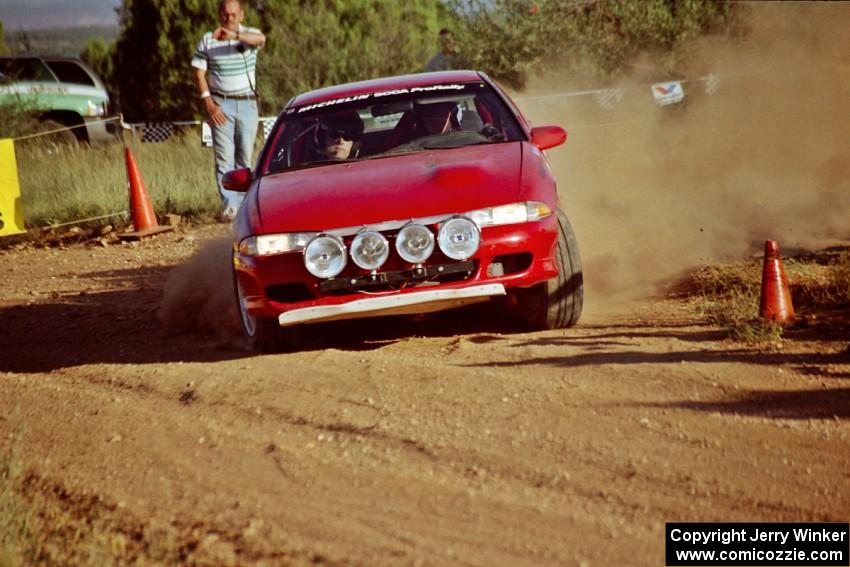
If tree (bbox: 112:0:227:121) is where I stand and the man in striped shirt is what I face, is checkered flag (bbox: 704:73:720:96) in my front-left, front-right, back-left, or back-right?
front-left

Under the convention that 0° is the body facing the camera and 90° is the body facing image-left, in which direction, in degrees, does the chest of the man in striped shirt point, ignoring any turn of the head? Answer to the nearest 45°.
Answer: approximately 0°

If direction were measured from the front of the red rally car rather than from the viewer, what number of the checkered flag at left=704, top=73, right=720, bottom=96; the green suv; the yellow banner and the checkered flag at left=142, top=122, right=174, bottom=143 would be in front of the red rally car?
0

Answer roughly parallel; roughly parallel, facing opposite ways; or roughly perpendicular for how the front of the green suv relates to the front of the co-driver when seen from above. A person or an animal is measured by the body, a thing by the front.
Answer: roughly perpendicular

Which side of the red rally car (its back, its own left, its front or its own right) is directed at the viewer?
front

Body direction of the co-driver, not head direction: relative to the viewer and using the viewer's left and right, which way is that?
facing the viewer

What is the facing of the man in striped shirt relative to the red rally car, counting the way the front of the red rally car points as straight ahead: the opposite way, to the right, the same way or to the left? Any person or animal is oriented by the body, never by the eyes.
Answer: the same way

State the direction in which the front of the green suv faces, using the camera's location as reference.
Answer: facing to the right of the viewer

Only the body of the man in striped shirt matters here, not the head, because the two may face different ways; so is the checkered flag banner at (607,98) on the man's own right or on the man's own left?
on the man's own left

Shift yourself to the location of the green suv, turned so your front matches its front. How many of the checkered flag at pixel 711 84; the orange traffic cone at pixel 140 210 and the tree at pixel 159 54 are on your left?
1

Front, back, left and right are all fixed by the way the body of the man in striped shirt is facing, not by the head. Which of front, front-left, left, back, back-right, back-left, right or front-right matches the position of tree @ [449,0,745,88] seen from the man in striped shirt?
back-left

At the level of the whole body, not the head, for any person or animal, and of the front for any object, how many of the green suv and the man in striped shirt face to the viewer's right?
1

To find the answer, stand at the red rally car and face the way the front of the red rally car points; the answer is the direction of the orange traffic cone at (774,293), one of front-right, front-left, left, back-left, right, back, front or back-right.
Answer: left

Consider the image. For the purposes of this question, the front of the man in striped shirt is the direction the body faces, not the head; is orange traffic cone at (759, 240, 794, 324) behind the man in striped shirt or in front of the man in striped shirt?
in front

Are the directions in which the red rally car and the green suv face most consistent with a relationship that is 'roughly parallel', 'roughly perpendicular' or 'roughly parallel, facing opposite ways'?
roughly perpendicular

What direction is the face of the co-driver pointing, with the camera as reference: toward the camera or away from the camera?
toward the camera
